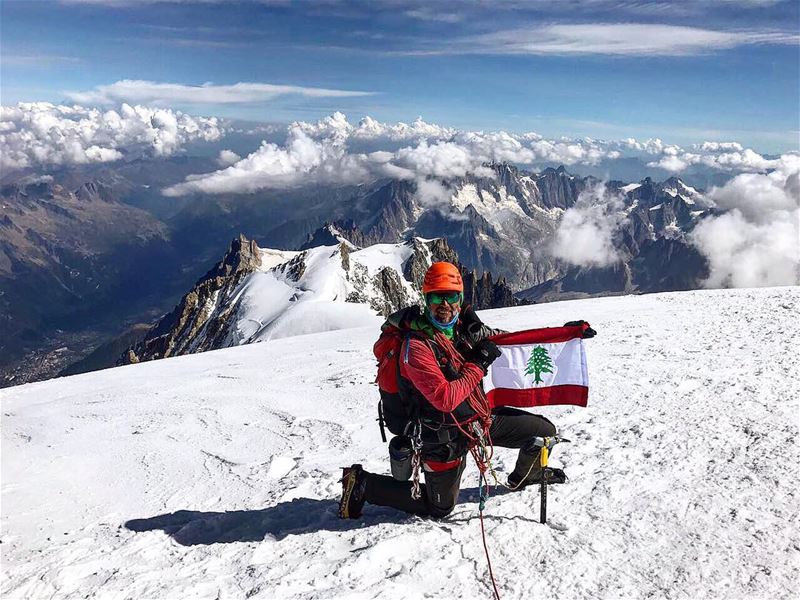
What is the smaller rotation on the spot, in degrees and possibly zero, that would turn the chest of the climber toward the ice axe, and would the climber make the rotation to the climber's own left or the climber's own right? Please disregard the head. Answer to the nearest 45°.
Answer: approximately 45° to the climber's own left

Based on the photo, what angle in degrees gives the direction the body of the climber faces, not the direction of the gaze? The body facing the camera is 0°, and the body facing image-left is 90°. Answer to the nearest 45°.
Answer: approximately 315°
